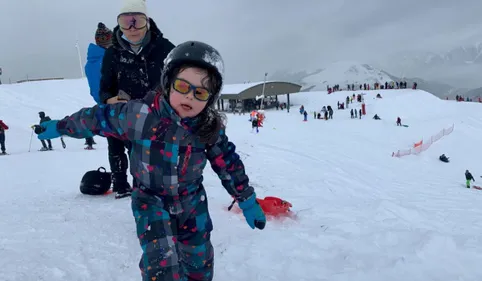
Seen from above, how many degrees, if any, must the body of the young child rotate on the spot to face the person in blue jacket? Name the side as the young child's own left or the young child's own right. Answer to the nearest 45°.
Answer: approximately 180°

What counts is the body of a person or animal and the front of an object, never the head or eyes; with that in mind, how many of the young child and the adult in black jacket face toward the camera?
2

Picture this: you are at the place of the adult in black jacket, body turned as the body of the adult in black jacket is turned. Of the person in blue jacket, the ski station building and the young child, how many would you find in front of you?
1

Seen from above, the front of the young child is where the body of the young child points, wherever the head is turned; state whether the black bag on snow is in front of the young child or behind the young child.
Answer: behind

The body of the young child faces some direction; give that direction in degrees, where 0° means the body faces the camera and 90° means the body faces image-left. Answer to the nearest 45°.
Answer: approximately 0°

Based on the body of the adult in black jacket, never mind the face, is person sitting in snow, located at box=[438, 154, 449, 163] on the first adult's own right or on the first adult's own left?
on the first adult's own left

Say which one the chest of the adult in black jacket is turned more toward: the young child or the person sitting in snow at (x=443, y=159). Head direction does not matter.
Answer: the young child

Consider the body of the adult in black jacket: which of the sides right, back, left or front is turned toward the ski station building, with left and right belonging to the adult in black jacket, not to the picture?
back

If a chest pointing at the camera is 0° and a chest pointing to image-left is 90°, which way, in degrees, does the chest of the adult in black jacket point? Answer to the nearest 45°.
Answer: approximately 0°

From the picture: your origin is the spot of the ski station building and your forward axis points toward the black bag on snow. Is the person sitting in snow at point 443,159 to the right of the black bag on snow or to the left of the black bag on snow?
left
